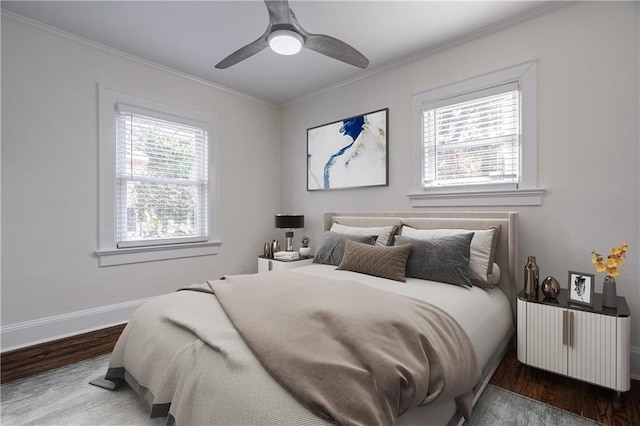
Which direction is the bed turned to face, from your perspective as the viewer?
facing the viewer and to the left of the viewer

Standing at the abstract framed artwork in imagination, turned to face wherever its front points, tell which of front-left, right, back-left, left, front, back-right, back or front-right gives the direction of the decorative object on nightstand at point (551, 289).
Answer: left

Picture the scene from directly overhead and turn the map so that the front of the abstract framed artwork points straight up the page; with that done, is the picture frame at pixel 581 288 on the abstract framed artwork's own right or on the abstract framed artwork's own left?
on the abstract framed artwork's own left

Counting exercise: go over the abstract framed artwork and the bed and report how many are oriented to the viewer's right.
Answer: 0

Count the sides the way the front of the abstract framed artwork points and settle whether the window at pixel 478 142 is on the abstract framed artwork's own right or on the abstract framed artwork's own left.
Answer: on the abstract framed artwork's own left

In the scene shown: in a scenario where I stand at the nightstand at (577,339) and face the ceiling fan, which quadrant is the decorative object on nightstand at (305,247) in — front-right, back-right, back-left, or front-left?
front-right

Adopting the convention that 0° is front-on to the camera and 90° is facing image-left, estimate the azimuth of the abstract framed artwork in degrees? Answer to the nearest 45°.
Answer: approximately 45°

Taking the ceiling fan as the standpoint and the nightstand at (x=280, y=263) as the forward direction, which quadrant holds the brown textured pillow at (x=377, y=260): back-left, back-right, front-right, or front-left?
front-right

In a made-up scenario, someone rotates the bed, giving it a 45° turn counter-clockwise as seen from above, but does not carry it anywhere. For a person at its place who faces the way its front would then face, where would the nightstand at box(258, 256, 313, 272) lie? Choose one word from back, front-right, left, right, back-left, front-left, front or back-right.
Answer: back

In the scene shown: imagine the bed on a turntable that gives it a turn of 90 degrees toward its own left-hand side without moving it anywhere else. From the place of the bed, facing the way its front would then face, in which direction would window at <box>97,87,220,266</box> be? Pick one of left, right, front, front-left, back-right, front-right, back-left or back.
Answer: back

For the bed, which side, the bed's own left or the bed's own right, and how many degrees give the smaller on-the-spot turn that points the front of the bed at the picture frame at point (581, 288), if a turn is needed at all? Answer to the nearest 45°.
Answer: approximately 135° to the bed's own left

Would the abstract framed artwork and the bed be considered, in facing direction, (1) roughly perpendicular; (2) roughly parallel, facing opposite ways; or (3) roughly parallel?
roughly parallel

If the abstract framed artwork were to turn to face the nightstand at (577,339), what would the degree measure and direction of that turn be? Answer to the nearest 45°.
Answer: approximately 90° to its left
